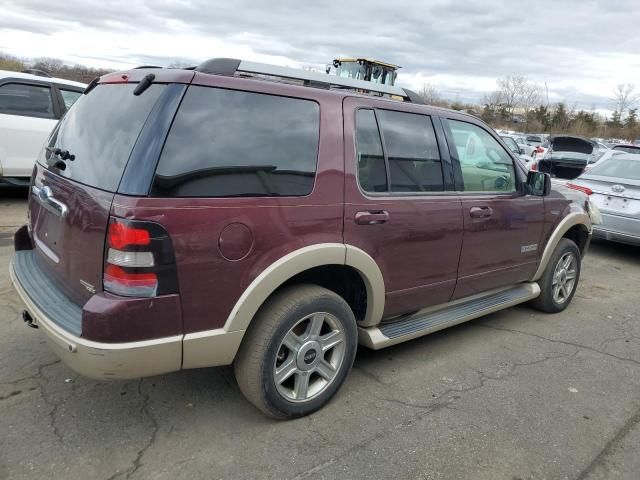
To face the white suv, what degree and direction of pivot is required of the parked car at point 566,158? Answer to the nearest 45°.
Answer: approximately 135° to its left

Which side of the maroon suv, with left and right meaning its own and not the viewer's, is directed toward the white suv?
left

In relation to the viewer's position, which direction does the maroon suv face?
facing away from the viewer and to the right of the viewer

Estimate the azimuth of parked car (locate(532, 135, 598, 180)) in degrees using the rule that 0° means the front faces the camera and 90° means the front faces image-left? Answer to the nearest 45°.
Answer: approximately 180°
